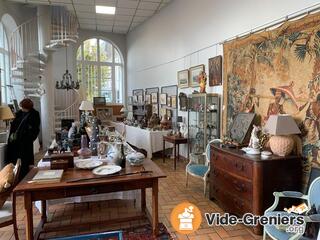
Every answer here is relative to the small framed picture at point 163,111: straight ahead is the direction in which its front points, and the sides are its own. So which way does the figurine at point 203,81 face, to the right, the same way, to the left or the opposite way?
the same way

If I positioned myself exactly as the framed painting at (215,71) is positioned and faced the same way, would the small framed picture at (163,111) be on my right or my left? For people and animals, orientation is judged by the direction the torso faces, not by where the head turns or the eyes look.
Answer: on my right

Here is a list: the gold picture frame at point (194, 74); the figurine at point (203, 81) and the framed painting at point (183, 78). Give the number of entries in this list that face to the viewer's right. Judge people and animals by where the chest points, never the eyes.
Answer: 0

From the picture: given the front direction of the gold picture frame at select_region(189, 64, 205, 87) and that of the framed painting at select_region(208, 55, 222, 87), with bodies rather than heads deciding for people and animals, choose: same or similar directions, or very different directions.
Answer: same or similar directions

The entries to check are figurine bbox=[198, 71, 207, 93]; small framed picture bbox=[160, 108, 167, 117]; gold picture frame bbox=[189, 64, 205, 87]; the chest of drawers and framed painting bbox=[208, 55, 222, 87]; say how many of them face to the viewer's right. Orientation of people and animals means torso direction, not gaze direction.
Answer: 0

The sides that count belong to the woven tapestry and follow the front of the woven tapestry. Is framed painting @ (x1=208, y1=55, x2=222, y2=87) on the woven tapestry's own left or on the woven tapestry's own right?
on the woven tapestry's own right

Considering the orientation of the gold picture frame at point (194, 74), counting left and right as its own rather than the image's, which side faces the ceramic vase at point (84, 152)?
front

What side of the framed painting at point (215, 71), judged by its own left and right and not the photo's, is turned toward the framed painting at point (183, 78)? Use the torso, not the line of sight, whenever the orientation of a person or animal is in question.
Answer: right

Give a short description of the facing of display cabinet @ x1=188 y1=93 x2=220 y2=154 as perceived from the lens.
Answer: facing the viewer and to the left of the viewer

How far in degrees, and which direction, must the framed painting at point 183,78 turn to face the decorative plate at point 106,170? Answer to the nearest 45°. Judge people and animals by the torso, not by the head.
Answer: approximately 45° to its left

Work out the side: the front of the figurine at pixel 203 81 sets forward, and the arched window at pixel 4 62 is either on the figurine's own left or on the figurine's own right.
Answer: on the figurine's own right

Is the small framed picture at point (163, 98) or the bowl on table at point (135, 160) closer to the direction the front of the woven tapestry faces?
the bowl on table

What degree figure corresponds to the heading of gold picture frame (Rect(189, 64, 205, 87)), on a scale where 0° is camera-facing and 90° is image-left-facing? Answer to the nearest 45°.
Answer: approximately 45°

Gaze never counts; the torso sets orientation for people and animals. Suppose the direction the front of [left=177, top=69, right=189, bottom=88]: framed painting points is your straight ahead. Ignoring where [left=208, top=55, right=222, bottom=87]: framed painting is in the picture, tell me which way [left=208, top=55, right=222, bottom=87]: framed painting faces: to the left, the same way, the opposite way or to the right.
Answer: the same way
